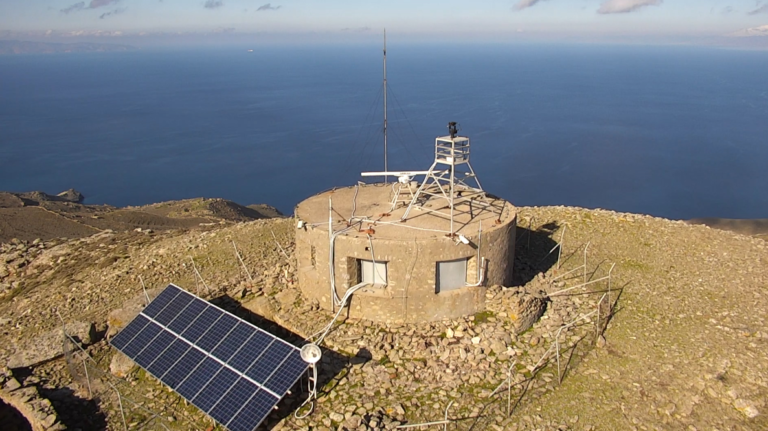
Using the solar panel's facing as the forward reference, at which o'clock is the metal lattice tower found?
The metal lattice tower is roughly at 7 o'clock from the solar panel.

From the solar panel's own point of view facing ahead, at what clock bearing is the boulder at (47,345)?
The boulder is roughly at 3 o'clock from the solar panel.

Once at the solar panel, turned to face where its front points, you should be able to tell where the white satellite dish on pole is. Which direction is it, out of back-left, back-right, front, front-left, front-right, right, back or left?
left

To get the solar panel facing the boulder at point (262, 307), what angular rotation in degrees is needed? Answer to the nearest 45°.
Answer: approximately 180°

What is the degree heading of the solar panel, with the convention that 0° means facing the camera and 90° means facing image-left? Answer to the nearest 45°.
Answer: approximately 45°

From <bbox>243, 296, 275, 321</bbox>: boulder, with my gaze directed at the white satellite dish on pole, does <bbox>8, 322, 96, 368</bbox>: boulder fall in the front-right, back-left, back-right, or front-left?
back-right

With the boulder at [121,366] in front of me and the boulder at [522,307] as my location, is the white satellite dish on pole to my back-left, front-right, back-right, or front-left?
front-left

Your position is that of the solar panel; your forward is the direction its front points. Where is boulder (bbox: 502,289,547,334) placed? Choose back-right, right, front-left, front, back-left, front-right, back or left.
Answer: back-left

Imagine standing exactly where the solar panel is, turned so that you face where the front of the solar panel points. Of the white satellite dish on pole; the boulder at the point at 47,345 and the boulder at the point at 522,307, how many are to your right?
1
